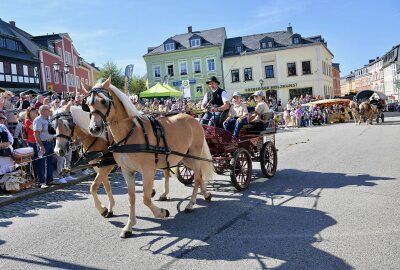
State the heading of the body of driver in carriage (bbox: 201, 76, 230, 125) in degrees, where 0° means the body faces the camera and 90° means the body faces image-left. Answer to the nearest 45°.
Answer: approximately 45°

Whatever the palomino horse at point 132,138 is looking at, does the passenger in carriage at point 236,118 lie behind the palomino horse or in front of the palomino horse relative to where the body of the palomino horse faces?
behind

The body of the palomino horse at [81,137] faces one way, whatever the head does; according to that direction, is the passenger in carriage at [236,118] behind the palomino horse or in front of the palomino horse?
behind

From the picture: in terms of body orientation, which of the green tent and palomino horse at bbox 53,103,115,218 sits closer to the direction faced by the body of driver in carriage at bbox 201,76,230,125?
the palomino horse

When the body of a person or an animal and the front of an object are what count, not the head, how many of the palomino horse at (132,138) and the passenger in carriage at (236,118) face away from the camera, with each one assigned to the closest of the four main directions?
0

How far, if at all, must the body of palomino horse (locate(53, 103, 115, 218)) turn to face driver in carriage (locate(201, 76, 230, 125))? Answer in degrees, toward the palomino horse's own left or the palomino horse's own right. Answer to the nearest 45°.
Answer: approximately 180°

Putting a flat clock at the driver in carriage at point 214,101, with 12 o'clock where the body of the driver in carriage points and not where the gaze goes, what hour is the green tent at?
The green tent is roughly at 4 o'clock from the driver in carriage.

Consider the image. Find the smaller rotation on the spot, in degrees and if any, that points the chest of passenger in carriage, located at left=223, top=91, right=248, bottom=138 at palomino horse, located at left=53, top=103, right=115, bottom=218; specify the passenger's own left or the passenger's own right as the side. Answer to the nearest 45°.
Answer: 0° — they already face it

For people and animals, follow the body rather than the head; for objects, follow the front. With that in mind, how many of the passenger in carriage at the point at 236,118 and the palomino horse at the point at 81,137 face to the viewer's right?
0

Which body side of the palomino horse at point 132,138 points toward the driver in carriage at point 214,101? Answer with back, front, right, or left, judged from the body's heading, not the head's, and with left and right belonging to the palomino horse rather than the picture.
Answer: back

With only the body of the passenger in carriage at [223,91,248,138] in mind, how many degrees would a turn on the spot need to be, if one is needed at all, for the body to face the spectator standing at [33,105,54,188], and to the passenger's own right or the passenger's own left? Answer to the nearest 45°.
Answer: approximately 45° to the passenger's own right
